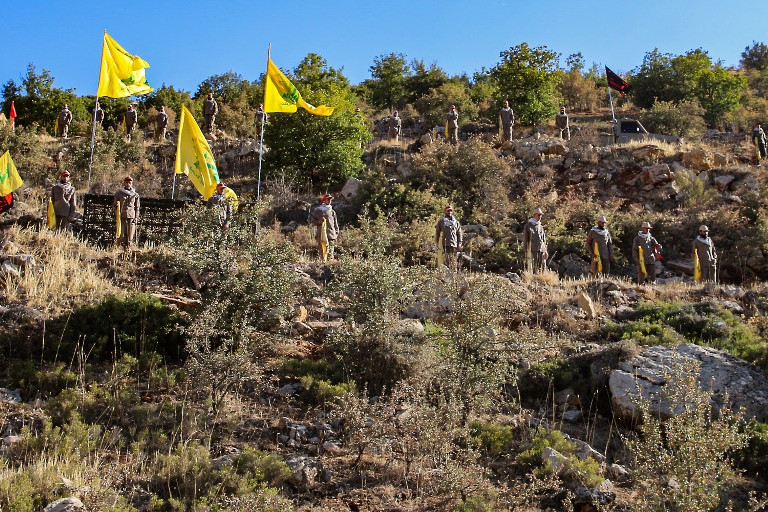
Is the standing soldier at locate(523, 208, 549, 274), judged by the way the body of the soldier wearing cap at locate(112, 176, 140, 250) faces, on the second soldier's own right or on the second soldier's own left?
on the second soldier's own left

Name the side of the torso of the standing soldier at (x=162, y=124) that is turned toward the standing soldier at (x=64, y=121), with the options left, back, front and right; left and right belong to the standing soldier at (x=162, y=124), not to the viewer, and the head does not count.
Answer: right

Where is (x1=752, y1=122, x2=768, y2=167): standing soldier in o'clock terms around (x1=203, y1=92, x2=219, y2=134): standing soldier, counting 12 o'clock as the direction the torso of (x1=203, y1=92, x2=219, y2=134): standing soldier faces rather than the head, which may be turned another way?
(x1=752, y1=122, x2=768, y2=167): standing soldier is roughly at 10 o'clock from (x1=203, y1=92, x2=219, y2=134): standing soldier.

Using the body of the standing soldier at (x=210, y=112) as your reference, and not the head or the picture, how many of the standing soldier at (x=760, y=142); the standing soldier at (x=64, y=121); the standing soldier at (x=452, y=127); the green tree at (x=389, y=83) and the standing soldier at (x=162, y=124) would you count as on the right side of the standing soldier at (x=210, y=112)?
2

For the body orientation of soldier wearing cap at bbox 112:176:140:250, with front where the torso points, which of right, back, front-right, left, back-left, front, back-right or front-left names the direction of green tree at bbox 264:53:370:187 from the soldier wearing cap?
back-left

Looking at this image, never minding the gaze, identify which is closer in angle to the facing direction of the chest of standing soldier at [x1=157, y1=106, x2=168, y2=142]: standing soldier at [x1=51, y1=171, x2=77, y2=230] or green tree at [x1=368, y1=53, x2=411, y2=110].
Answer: the standing soldier

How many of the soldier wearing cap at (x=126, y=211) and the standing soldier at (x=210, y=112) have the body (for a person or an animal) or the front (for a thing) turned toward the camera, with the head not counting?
2

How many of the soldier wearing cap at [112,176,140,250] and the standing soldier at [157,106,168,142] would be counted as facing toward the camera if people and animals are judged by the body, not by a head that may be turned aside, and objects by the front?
2

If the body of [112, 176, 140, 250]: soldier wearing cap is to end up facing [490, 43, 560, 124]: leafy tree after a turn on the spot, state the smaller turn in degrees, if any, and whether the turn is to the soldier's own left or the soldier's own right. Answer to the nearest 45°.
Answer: approximately 135° to the soldier's own left
